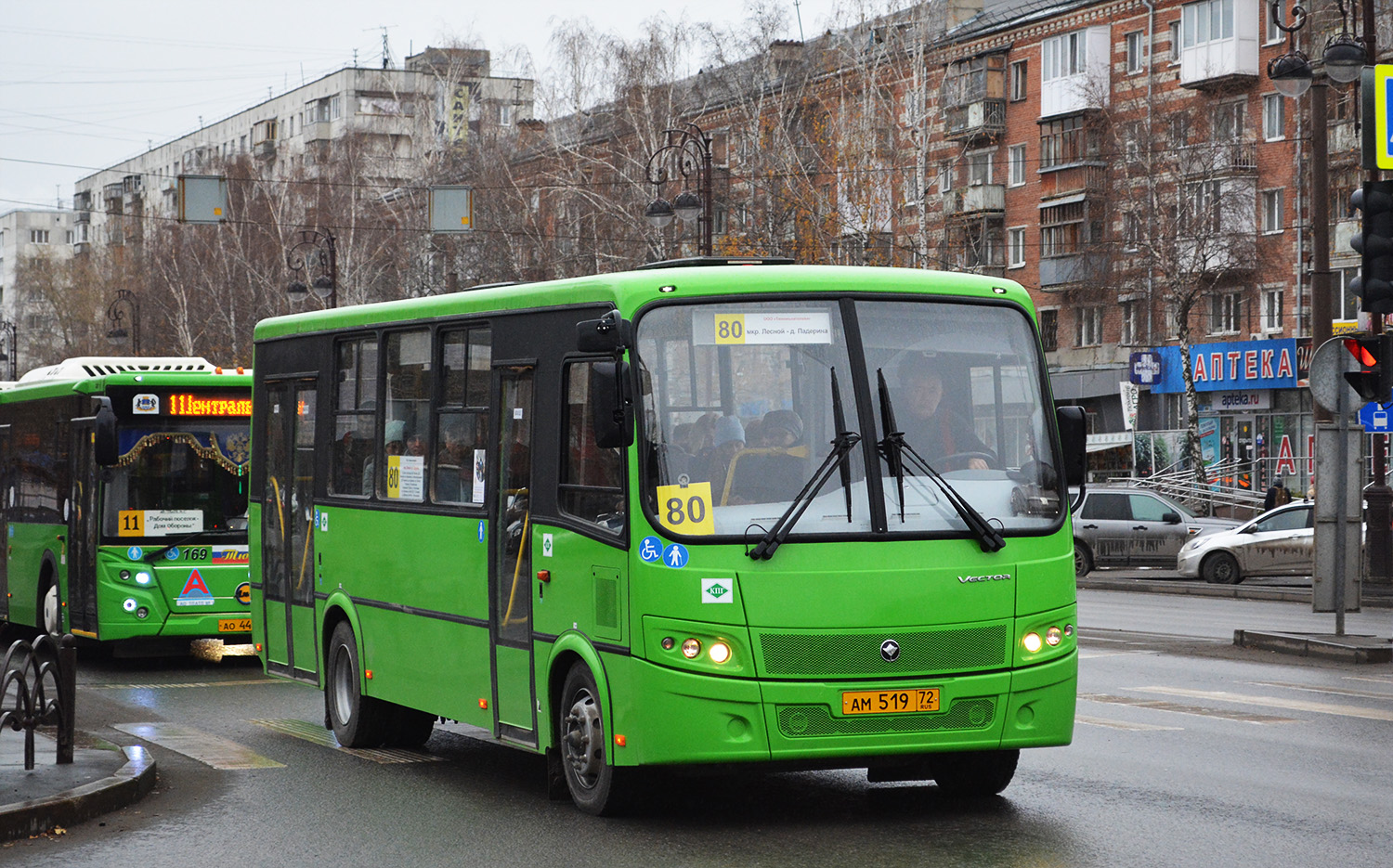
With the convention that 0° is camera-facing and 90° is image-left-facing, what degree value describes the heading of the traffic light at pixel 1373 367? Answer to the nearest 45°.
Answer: approximately 45°

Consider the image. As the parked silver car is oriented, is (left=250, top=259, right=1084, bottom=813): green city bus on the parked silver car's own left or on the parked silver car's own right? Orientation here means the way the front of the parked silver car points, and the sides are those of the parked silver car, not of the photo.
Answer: on the parked silver car's own right

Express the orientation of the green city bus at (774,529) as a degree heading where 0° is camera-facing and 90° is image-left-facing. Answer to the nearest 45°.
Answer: approximately 315°

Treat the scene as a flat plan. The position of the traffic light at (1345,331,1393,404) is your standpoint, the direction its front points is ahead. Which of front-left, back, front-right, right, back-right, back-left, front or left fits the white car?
back-right

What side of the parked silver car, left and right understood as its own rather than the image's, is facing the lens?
right

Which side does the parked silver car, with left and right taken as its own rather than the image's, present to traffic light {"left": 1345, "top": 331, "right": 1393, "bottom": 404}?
right

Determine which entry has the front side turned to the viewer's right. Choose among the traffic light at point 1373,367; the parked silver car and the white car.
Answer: the parked silver car

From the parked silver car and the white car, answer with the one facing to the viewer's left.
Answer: the white car

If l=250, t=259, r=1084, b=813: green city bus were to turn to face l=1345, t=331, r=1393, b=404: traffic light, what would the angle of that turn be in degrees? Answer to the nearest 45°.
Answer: approximately 90° to its left

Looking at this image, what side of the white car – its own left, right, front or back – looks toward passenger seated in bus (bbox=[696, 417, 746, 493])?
left

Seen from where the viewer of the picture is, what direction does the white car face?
facing to the left of the viewer
